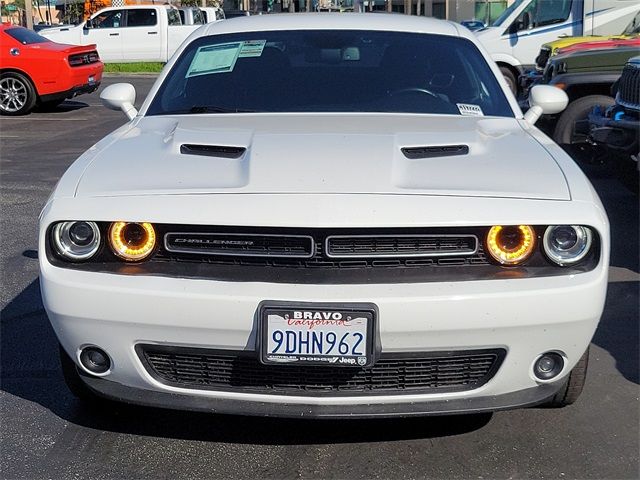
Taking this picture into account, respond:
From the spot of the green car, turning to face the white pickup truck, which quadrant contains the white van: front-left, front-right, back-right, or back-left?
front-right

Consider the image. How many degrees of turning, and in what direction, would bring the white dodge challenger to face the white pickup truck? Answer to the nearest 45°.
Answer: approximately 180°

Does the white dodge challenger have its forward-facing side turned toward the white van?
no

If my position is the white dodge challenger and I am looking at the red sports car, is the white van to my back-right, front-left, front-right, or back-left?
front-right

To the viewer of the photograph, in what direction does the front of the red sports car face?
facing away from the viewer and to the left of the viewer

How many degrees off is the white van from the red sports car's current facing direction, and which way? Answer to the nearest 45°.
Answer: approximately 135° to its right

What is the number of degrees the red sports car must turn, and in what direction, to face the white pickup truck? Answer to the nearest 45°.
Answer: approximately 45° to its right

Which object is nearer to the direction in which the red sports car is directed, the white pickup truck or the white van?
the white pickup truck

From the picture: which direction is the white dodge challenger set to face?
toward the camera

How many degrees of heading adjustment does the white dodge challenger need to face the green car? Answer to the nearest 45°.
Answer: approximately 135° to its left

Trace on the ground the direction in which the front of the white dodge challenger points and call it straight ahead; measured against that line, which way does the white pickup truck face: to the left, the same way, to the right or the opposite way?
to the right

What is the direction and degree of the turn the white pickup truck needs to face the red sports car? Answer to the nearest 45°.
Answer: approximately 90° to its left

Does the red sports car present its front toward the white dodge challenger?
no

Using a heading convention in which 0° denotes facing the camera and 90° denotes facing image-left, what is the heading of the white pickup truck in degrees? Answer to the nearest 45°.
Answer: approximately 90°

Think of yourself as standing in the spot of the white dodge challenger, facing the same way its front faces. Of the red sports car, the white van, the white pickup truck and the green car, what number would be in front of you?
0

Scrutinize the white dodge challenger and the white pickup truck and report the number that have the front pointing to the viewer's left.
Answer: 1

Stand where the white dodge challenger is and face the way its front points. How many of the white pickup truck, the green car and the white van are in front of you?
0

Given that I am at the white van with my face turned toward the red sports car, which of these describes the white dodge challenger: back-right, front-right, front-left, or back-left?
front-left

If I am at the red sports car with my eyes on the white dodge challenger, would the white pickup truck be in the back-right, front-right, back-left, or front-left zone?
back-left

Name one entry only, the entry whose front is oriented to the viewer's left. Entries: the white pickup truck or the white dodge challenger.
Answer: the white pickup truck
